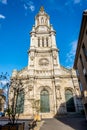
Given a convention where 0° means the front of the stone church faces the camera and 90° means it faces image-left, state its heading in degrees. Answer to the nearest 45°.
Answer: approximately 0°
